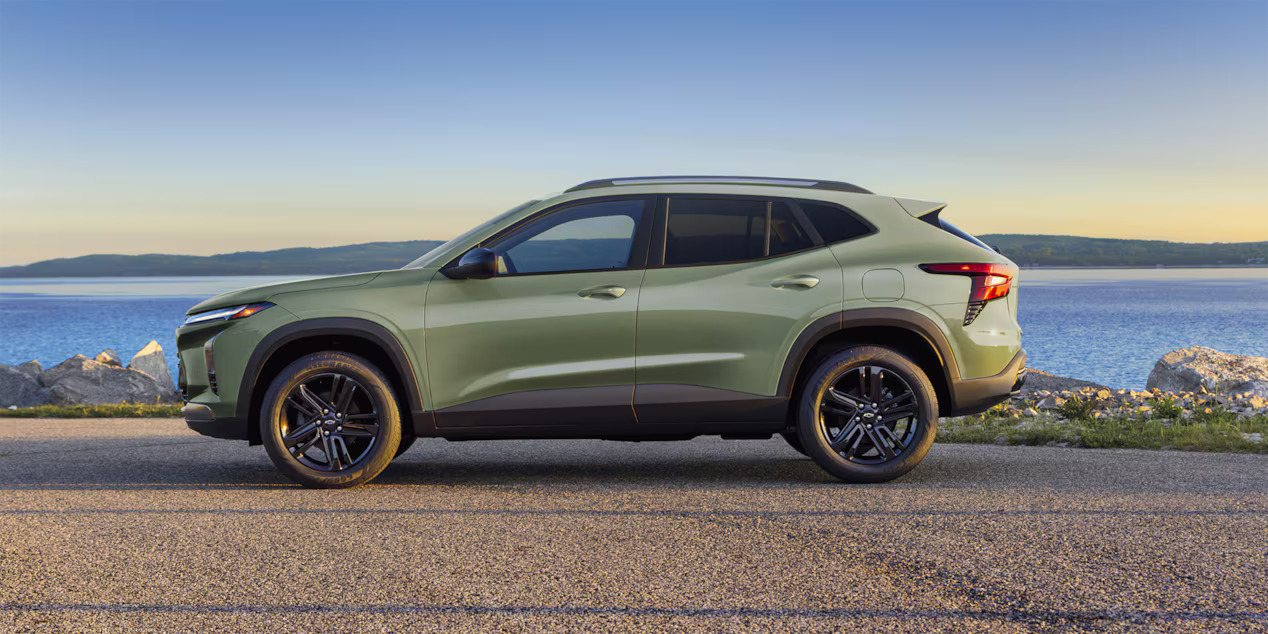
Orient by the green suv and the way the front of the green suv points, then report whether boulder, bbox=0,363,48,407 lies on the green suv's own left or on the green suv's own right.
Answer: on the green suv's own right

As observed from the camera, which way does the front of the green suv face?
facing to the left of the viewer

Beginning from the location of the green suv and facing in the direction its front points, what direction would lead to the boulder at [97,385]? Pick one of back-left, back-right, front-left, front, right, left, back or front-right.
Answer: front-right

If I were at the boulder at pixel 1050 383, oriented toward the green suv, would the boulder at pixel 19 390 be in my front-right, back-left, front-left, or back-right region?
front-right

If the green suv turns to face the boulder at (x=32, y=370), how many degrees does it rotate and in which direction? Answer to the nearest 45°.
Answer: approximately 45° to its right

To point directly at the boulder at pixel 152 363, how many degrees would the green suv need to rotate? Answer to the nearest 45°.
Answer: approximately 45° to its right

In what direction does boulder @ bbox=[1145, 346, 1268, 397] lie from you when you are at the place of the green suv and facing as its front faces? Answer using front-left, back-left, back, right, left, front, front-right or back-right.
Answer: back-right

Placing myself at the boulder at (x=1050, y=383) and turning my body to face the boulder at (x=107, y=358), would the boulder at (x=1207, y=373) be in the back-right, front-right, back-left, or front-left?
back-left
